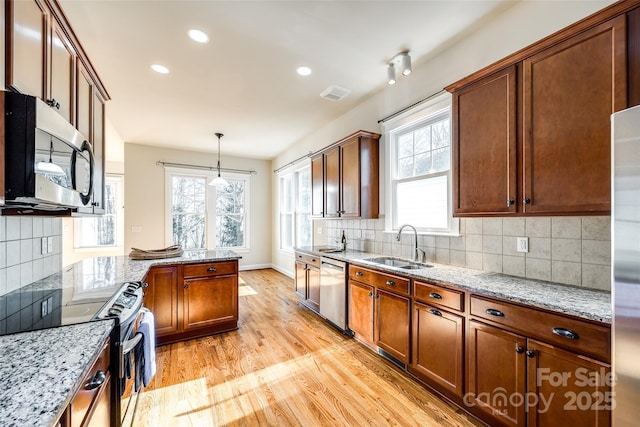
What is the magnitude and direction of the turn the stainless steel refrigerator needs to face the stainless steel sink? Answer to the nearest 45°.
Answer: approximately 90° to its right

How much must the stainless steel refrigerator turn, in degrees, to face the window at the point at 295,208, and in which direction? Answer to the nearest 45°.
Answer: approximately 45° to its right

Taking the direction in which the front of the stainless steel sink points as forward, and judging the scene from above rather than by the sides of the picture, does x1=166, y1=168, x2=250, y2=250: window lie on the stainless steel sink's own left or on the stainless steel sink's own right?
on the stainless steel sink's own right

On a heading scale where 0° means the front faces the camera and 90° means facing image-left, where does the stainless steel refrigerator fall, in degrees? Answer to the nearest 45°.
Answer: approximately 45°

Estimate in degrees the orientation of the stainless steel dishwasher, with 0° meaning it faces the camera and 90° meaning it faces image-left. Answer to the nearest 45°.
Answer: approximately 45°

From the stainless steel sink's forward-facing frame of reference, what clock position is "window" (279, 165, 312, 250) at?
The window is roughly at 3 o'clock from the stainless steel sink.
